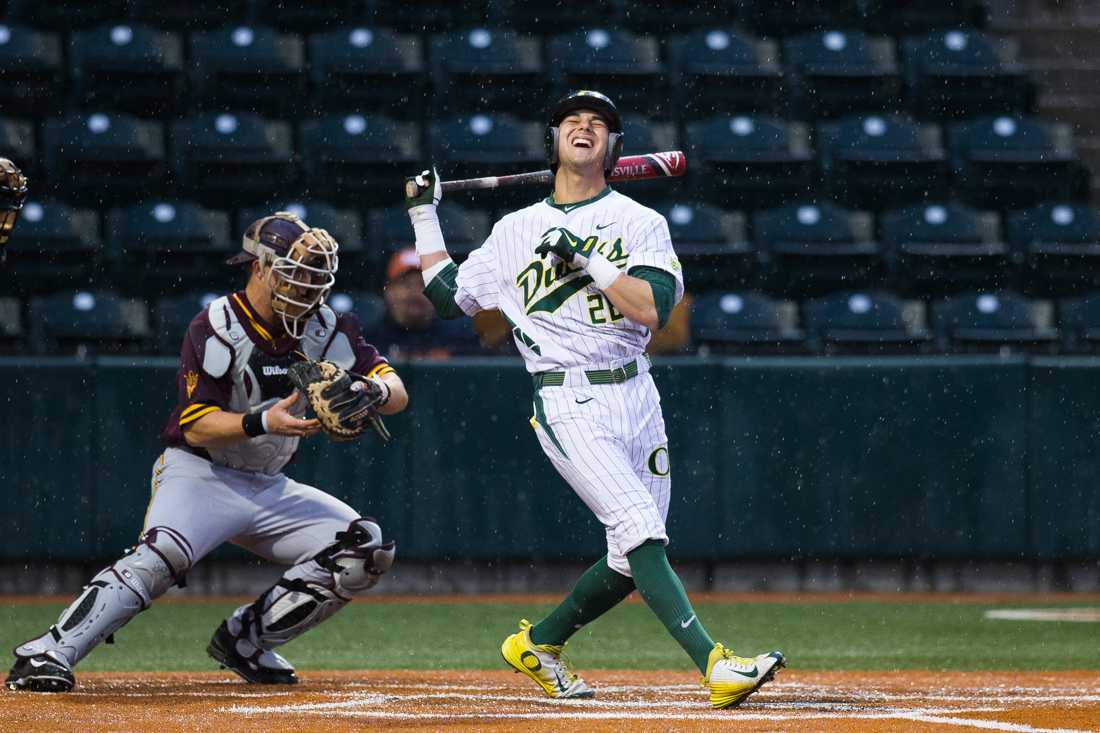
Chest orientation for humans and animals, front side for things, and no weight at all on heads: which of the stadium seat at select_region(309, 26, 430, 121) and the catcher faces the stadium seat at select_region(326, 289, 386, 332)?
the stadium seat at select_region(309, 26, 430, 121)

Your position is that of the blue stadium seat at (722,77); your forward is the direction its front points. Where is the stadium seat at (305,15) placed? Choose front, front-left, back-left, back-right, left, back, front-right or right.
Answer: right

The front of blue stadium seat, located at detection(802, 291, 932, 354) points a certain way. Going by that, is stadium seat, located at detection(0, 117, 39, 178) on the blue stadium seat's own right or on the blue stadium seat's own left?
on the blue stadium seat's own right

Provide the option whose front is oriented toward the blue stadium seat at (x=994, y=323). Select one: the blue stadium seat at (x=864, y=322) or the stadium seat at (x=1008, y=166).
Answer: the stadium seat

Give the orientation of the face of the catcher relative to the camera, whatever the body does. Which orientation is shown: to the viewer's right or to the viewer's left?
to the viewer's right

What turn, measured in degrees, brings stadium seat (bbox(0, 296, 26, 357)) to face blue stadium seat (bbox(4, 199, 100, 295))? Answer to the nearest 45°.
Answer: approximately 180°

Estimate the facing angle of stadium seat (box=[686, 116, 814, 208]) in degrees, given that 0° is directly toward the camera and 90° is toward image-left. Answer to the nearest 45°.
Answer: approximately 0°

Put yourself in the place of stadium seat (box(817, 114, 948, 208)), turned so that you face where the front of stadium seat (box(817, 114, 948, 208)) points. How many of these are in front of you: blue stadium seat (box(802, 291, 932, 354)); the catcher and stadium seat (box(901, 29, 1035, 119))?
2

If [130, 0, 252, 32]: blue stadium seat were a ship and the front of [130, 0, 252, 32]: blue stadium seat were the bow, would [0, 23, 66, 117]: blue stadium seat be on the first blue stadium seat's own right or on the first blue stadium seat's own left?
on the first blue stadium seat's own right

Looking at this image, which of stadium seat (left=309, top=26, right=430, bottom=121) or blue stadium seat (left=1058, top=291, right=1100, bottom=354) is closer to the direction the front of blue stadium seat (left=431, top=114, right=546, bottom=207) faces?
the blue stadium seat

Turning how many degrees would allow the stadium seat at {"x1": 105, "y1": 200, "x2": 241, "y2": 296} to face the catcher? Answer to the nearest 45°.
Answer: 0° — it already faces them
